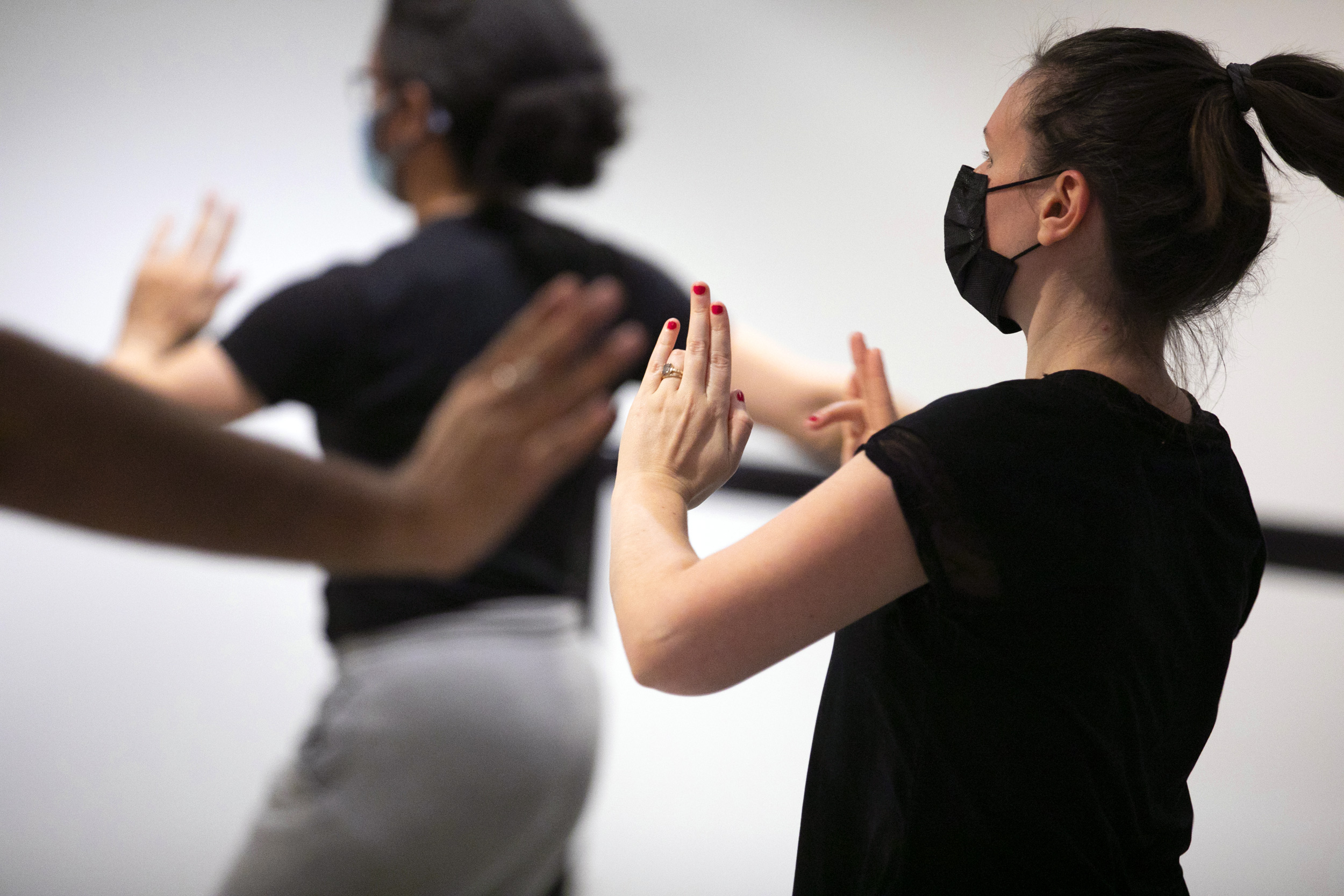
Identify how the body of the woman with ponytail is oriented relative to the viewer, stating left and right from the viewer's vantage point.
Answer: facing away from the viewer and to the left of the viewer

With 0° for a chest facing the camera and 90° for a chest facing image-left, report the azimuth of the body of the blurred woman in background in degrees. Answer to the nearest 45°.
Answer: approximately 135°

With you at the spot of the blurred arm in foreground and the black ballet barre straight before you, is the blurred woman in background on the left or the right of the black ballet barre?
left

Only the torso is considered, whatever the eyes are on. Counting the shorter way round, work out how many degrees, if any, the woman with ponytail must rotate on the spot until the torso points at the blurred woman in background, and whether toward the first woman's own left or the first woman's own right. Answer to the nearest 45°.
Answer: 0° — they already face them

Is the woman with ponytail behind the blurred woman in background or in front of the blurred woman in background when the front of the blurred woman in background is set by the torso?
behind
